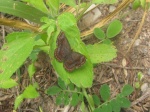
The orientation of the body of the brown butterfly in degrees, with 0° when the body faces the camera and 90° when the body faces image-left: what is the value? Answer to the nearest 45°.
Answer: approximately 225°
